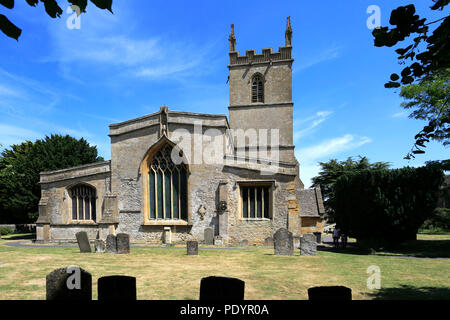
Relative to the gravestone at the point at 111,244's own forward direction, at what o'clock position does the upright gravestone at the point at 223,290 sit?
The upright gravestone is roughly at 12 o'clock from the gravestone.

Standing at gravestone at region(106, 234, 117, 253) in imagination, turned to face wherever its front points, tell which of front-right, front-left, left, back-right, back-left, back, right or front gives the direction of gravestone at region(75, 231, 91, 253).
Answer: back-right

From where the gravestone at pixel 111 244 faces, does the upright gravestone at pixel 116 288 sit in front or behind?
in front

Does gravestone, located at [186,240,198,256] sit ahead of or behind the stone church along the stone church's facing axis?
ahead

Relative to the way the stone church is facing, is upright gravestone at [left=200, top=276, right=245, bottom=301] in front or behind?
in front

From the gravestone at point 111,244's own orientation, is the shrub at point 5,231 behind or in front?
behind

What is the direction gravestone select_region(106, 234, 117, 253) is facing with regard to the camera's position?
facing the viewer

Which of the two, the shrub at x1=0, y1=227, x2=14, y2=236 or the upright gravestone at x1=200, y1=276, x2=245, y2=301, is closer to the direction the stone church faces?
the upright gravestone

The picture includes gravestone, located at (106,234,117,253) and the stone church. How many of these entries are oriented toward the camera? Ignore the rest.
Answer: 2

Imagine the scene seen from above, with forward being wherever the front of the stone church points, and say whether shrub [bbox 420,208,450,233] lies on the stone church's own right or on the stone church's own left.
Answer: on the stone church's own left
